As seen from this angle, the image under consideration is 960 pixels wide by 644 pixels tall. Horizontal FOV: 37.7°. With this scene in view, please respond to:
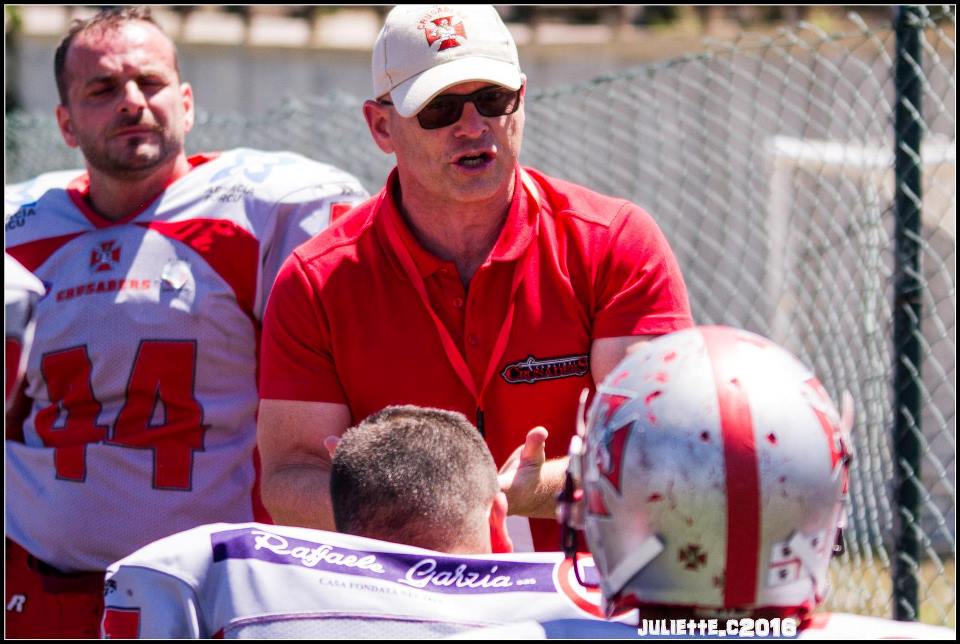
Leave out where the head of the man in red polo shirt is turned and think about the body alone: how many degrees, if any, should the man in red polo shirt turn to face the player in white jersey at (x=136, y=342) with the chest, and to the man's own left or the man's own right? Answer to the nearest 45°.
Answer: approximately 135° to the man's own right

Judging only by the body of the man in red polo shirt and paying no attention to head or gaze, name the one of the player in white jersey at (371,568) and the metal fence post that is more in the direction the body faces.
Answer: the player in white jersey

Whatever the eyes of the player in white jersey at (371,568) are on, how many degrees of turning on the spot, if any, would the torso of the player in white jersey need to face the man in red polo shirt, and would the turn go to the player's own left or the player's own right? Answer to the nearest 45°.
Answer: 0° — they already face them

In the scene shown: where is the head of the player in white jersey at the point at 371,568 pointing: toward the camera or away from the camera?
away from the camera

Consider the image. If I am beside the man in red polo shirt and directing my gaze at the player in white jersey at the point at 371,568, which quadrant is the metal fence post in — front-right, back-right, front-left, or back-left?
back-left

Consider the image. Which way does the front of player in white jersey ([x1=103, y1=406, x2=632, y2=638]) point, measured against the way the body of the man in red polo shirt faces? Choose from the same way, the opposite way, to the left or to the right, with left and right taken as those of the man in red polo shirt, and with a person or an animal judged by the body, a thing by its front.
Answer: the opposite way

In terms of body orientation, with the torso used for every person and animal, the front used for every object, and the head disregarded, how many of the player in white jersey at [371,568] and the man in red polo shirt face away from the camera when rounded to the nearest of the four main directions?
1

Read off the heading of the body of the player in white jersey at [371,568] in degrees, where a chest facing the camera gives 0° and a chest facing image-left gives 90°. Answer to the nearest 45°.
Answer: approximately 180°

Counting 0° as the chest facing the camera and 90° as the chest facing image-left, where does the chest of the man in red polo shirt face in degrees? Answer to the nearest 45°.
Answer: approximately 0°

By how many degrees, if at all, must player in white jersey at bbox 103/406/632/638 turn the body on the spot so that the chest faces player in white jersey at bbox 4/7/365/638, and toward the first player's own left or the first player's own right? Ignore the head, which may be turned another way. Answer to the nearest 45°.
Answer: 0° — they already face them

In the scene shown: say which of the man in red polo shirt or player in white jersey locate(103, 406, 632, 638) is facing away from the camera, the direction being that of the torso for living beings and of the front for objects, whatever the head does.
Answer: the player in white jersey
